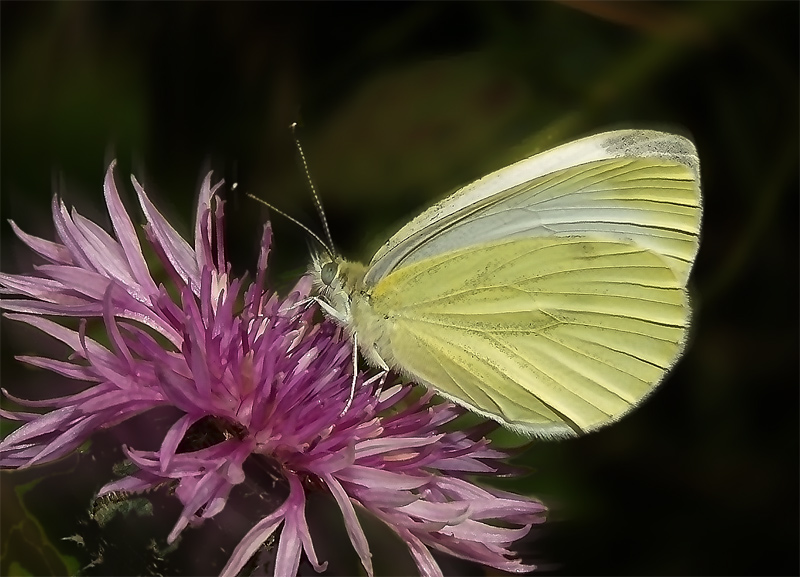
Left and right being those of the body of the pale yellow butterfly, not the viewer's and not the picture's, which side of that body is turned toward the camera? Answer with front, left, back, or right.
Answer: left
